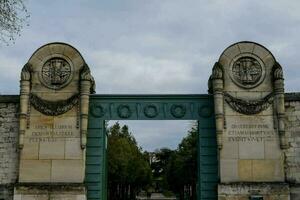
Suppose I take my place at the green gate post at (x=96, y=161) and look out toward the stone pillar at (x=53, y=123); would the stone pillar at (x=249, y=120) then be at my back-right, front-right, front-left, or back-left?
back-left

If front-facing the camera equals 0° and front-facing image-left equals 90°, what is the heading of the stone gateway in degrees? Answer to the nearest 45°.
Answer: approximately 0°

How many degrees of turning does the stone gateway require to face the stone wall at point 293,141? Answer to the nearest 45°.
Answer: approximately 90° to its left

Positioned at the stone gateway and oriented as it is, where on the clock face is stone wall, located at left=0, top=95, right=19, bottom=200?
The stone wall is roughly at 3 o'clock from the stone gateway.
